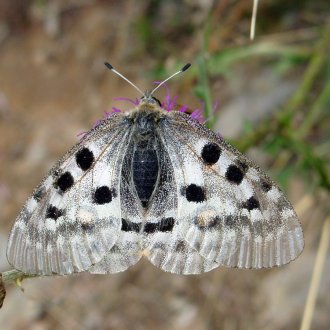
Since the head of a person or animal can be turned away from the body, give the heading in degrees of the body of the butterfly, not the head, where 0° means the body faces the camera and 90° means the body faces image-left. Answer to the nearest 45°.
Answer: approximately 180°
